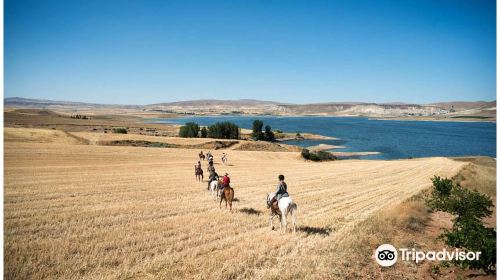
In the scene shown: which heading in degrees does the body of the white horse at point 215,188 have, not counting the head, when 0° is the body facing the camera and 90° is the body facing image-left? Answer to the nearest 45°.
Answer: approximately 180°
